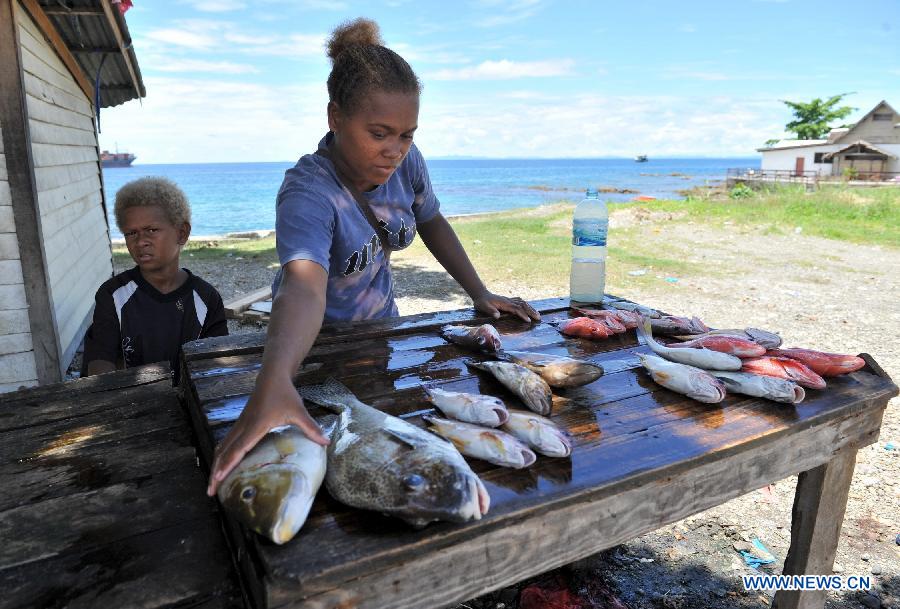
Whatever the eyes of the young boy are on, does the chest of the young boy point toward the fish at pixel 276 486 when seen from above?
yes

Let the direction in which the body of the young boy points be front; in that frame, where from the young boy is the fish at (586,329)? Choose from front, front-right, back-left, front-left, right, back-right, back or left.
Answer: front-left

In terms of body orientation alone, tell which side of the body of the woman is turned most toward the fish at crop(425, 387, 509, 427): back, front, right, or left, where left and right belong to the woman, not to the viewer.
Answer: front

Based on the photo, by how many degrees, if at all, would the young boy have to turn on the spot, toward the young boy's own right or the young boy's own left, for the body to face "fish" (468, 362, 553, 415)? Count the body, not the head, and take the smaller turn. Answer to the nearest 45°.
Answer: approximately 45° to the young boy's own left

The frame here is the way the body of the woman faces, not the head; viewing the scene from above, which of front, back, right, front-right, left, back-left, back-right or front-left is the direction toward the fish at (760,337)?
front-left

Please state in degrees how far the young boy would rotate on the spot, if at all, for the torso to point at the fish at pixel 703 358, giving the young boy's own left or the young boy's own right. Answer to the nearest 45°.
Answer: approximately 45° to the young boy's own left

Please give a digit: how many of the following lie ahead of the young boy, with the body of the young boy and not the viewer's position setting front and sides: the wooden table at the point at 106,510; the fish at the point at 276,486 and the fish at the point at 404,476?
3

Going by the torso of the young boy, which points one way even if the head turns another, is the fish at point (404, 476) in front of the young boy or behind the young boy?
in front

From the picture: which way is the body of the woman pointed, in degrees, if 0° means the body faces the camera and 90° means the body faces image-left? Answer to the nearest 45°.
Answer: approximately 315°
